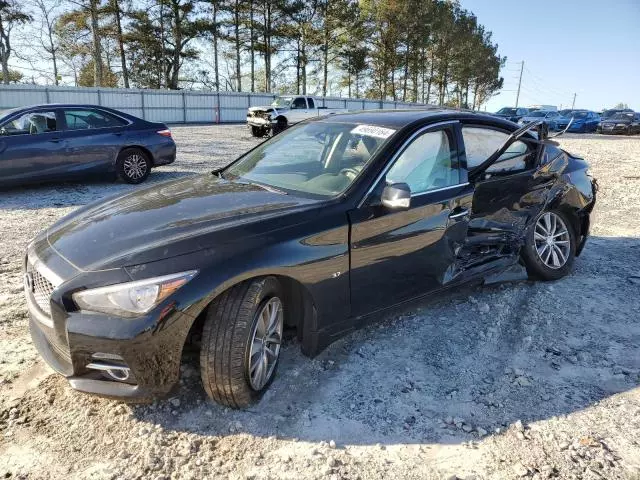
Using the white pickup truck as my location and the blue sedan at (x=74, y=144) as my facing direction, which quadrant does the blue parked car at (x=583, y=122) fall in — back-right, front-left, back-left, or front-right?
back-left

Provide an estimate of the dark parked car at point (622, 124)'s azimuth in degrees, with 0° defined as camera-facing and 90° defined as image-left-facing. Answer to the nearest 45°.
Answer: approximately 45°

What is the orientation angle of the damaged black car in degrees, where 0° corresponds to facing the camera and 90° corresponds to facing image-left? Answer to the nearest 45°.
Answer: approximately 45°

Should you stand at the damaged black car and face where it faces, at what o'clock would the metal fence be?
The metal fence is roughly at 4 o'clock from the damaged black car.

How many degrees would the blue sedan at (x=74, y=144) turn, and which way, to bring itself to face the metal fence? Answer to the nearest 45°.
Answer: approximately 90° to its right

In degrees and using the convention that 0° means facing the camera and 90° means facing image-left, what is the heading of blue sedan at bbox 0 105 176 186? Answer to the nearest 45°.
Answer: approximately 90°

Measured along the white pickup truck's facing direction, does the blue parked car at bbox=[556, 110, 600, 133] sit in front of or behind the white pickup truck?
behind

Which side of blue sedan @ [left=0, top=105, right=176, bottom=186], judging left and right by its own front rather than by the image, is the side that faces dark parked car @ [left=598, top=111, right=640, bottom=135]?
back

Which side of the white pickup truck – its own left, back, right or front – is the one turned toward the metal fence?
right

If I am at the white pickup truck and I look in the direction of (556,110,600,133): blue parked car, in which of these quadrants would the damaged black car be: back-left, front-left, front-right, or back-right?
back-right
